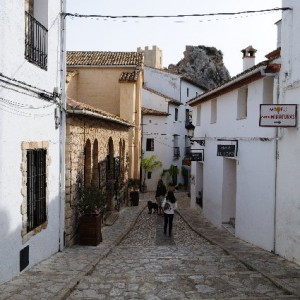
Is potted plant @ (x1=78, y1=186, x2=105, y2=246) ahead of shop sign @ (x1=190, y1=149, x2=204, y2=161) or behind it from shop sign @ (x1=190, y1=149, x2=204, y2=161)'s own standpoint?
ahead

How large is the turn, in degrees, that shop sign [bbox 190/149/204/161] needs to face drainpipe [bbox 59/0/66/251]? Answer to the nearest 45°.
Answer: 0° — it already faces it

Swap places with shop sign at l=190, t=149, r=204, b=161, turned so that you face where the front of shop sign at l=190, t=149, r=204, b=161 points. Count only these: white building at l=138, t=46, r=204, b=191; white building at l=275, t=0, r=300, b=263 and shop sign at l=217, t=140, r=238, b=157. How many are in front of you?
2

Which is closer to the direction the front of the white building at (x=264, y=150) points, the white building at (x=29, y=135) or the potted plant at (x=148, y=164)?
the white building

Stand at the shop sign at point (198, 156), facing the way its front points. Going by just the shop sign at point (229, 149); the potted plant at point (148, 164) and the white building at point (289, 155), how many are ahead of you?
2

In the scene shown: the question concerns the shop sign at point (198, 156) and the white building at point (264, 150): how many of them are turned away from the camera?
0

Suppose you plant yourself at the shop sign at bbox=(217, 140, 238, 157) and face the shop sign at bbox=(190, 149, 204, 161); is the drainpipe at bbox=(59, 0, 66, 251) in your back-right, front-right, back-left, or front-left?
back-left

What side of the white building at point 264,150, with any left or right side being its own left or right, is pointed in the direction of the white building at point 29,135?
front

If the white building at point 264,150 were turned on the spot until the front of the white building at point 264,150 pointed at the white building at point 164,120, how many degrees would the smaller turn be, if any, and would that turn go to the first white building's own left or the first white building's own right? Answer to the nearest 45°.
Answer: approximately 135° to the first white building's own right

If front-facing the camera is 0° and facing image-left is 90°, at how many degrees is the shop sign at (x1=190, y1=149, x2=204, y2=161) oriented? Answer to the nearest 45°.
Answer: approximately 0°
